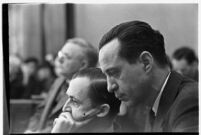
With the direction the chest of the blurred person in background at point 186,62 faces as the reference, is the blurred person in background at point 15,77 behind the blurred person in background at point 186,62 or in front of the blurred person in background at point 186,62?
in front

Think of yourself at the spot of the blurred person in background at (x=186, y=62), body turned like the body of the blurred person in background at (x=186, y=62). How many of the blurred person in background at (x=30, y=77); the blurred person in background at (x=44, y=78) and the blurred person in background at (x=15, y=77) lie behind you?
0

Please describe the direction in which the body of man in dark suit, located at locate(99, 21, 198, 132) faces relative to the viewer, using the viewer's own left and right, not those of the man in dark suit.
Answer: facing to the left of the viewer

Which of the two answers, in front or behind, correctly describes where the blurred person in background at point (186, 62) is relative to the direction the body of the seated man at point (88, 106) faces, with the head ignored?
behind

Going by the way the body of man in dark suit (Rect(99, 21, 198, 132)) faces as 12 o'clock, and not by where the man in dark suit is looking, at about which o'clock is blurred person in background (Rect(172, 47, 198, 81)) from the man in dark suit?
The blurred person in background is roughly at 5 o'clock from the man in dark suit.

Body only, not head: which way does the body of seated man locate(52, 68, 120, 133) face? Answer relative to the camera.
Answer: to the viewer's left

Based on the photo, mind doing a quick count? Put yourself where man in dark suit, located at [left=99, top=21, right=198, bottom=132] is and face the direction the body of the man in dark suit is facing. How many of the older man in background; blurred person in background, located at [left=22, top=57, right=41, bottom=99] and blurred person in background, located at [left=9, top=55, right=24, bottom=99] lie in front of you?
3

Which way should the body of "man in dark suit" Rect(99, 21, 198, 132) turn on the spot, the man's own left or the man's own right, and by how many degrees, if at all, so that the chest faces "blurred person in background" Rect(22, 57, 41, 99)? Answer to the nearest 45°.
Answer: approximately 90° to the man's own right

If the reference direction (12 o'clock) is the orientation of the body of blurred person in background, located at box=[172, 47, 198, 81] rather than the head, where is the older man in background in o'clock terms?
The older man in background is roughly at 1 o'clock from the blurred person in background.

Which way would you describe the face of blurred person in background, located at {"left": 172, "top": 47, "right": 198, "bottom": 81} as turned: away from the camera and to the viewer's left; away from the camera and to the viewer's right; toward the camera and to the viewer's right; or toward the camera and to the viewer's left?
toward the camera and to the viewer's left

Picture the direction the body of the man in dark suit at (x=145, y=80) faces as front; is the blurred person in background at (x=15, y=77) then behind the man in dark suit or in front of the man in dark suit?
in front

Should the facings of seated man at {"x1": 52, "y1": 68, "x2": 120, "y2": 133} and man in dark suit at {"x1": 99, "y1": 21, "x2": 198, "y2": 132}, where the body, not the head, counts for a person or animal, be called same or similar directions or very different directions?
same or similar directions
